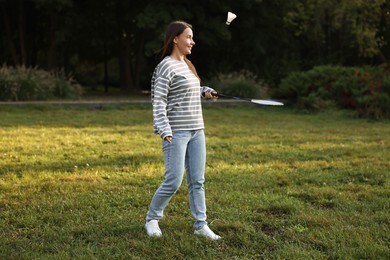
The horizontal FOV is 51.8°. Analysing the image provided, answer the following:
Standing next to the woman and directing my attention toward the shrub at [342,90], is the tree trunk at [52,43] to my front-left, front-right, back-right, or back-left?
front-left

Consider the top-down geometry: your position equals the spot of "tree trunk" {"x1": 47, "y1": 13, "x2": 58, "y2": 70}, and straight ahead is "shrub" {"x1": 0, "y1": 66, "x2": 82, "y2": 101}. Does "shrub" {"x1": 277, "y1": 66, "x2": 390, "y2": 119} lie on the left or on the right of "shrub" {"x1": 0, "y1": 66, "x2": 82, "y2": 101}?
left

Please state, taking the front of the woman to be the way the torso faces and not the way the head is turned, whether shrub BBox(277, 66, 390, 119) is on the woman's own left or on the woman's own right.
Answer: on the woman's own left

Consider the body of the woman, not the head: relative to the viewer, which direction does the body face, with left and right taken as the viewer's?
facing the viewer and to the right of the viewer

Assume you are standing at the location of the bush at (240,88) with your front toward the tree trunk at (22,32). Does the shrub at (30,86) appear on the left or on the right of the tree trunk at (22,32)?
left

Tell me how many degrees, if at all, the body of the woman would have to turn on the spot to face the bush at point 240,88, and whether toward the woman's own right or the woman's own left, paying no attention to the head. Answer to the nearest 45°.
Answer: approximately 135° to the woman's own left

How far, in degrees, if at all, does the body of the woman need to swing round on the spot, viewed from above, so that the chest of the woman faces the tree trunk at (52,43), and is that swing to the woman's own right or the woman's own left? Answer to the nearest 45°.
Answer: approximately 135° to the woman's own left

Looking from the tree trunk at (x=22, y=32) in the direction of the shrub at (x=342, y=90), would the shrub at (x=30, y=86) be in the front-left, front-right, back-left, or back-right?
front-right

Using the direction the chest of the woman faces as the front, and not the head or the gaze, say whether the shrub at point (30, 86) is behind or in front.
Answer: behind

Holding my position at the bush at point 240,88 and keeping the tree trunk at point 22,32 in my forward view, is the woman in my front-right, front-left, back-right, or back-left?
back-left

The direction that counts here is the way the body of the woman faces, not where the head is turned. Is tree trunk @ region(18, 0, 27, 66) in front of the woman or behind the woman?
behind
